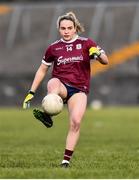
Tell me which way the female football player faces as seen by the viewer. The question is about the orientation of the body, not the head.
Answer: toward the camera
